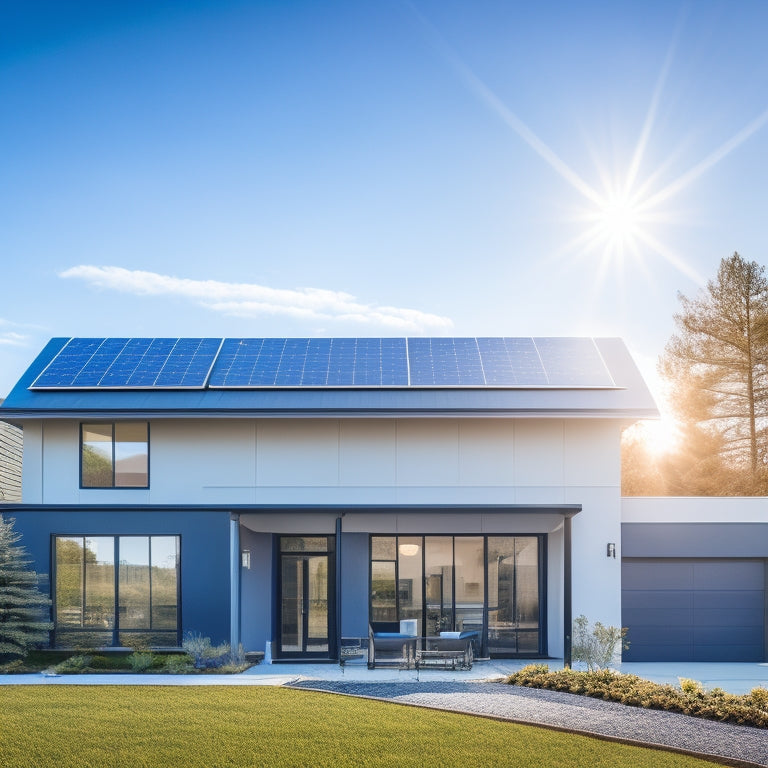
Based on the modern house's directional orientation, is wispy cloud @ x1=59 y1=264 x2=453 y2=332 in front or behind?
behind

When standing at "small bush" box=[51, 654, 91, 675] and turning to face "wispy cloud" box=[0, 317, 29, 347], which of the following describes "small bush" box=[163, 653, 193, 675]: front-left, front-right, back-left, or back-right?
back-right

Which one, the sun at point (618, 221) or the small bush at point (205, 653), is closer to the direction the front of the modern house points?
the small bush

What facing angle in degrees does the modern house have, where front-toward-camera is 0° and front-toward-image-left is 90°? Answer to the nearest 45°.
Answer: approximately 0°

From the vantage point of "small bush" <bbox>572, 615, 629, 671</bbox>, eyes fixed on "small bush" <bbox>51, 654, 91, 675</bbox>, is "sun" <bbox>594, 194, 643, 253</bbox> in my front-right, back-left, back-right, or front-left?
back-right
